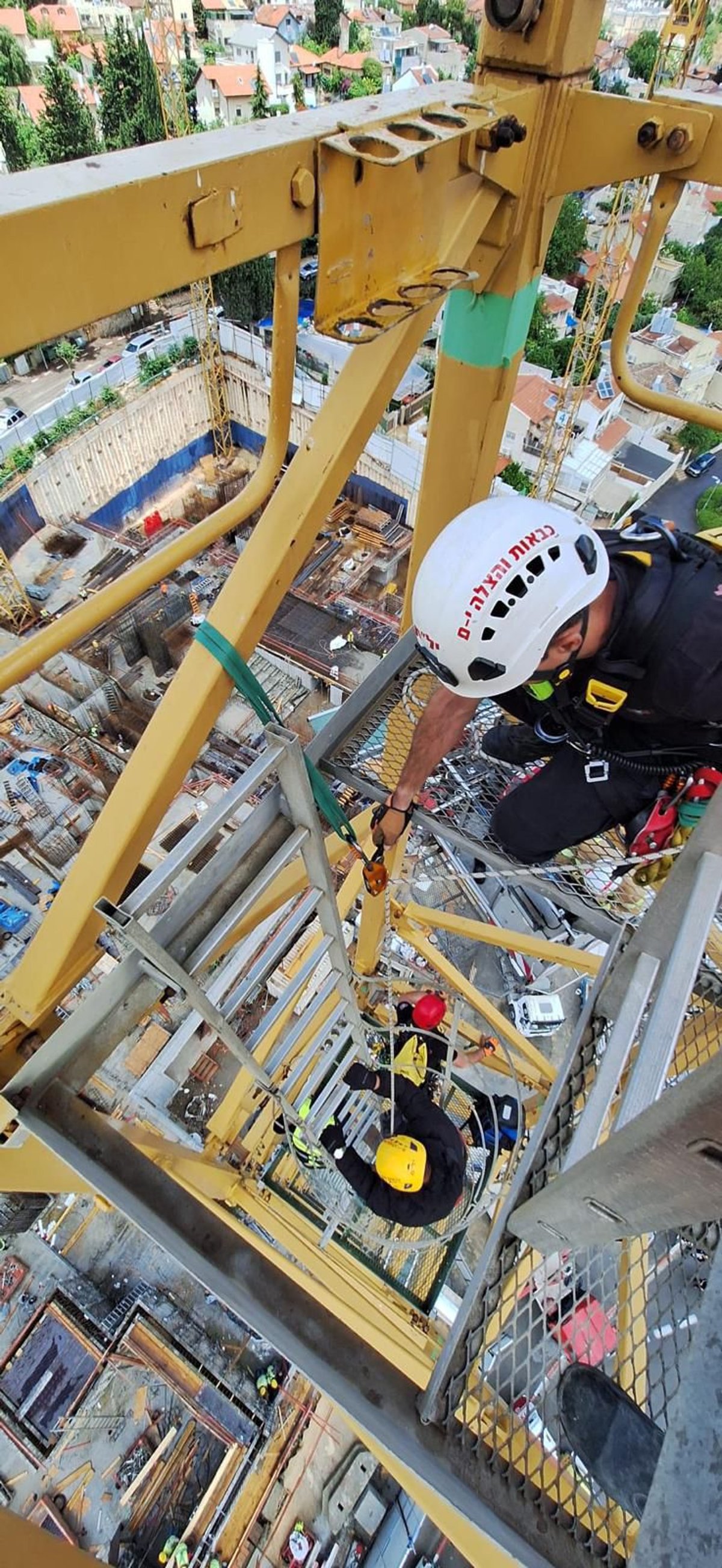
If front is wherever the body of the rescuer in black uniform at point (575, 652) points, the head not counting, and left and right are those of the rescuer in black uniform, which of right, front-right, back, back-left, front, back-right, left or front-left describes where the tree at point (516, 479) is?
back-right

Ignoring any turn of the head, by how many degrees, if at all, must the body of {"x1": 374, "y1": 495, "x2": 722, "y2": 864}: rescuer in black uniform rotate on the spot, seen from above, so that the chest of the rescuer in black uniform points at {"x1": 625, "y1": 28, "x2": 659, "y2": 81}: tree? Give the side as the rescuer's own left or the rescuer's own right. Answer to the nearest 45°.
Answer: approximately 135° to the rescuer's own right

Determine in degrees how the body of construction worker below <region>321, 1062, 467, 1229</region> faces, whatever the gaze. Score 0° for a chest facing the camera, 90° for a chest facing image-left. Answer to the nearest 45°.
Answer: approximately 135°

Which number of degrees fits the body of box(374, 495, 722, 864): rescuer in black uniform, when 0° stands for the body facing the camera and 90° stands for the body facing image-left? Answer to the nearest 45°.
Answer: approximately 45°

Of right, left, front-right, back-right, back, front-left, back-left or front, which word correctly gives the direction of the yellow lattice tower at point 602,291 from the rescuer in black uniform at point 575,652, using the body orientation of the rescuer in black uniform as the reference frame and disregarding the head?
back-right
